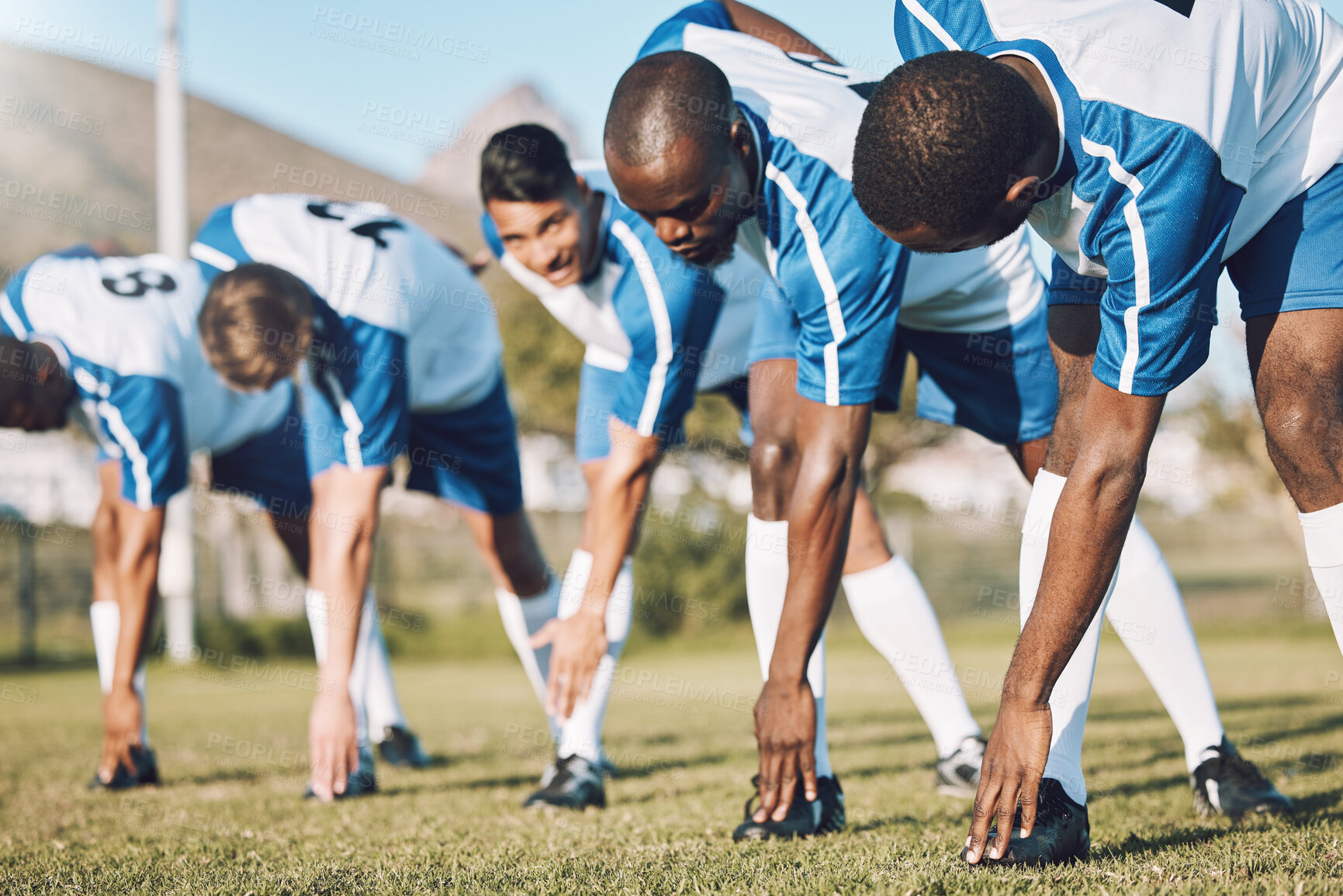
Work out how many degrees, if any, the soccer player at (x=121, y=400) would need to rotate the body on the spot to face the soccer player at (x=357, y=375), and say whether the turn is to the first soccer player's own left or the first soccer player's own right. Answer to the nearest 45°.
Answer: approximately 135° to the first soccer player's own left

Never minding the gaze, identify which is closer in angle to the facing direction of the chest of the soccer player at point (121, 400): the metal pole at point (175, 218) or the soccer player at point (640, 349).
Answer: the metal pole

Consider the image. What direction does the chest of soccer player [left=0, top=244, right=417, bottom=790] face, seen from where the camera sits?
to the viewer's left

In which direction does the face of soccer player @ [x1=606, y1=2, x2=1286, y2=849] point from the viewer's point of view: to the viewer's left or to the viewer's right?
to the viewer's left

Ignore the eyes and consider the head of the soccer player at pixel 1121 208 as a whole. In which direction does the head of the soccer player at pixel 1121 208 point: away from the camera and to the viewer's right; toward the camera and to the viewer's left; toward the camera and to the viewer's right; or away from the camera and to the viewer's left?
toward the camera and to the viewer's left

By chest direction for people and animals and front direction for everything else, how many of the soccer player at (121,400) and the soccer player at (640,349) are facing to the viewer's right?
0

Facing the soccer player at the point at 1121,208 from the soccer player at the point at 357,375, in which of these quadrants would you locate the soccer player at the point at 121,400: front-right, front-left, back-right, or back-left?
back-right

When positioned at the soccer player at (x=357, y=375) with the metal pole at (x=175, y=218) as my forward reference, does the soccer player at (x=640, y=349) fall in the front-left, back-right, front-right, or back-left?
back-right

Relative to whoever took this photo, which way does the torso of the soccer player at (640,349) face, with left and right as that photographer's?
facing the viewer and to the left of the viewer

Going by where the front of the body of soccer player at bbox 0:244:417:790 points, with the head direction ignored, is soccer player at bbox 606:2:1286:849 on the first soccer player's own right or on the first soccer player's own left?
on the first soccer player's own left

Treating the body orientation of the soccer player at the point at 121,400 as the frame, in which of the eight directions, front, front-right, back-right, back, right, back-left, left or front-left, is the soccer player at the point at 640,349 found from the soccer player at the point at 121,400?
back-left

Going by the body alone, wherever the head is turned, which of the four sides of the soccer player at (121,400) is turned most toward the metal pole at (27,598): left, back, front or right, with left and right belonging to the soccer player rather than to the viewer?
right

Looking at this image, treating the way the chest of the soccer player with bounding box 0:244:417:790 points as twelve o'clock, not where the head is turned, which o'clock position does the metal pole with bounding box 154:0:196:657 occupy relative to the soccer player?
The metal pole is roughly at 3 o'clock from the soccer player.
